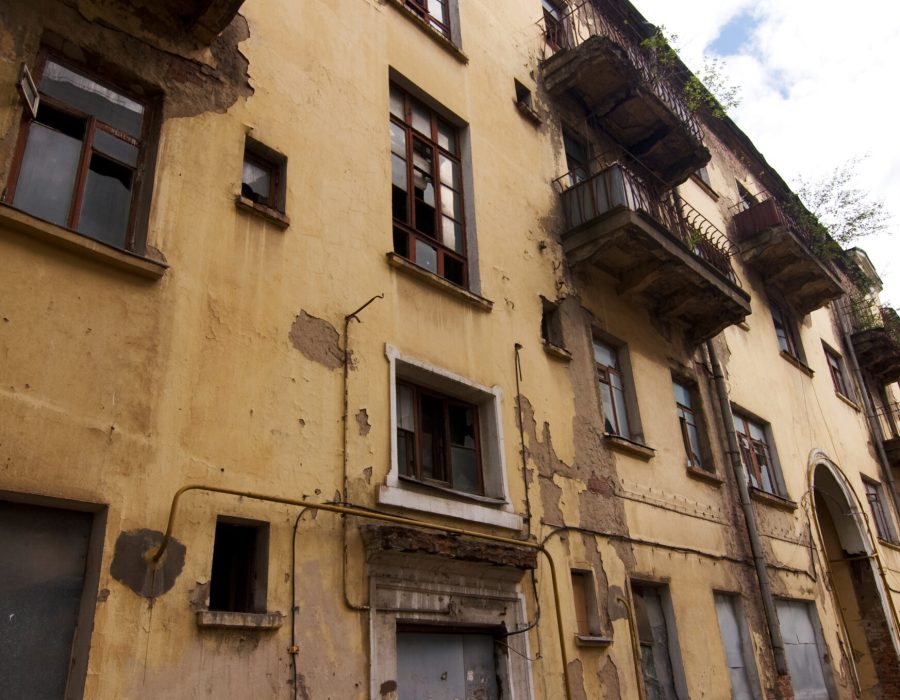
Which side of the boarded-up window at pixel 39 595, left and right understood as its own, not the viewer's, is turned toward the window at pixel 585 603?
left

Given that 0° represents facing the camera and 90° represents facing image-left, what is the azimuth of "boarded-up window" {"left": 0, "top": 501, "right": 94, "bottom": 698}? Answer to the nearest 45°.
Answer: approximately 0°
